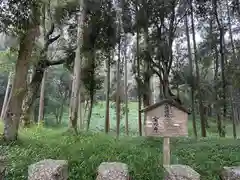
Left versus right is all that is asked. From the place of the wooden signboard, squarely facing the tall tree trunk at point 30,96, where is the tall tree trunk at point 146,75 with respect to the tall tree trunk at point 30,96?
right

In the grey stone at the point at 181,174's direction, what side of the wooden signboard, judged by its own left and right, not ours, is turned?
front

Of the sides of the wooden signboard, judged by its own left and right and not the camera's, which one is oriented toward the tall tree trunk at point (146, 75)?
back

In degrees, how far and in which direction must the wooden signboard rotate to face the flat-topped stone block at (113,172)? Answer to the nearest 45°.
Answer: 0° — it already faces it

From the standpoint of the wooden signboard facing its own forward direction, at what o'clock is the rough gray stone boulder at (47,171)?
The rough gray stone boulder is roughly at 1 o'clock from the wooden signboard.

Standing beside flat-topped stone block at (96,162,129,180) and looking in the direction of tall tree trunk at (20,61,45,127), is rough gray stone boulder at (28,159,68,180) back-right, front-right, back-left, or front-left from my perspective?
front-left

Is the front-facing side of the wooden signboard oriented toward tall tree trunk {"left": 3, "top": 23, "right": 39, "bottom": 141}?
no

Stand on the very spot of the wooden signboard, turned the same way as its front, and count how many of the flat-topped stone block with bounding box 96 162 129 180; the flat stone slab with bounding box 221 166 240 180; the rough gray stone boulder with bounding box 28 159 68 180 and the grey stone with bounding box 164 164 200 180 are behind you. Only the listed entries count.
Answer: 0

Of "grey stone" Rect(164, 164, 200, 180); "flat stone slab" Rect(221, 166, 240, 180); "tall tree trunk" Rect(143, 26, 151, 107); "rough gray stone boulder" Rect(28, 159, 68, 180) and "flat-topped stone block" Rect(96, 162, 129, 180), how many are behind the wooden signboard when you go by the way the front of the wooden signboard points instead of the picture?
1

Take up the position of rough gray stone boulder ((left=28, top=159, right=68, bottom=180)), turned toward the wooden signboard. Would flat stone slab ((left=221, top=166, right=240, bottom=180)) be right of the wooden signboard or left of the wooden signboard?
right

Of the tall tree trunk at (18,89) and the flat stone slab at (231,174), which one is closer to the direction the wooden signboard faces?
the flat stone slab

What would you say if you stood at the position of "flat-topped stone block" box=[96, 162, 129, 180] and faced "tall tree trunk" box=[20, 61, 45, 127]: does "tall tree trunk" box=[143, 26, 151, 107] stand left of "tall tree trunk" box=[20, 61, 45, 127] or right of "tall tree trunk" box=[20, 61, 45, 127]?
right

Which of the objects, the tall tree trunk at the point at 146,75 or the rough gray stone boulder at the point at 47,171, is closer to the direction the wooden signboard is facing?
the rough gray stone boulder

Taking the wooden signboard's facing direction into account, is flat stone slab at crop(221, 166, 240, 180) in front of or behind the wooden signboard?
in front

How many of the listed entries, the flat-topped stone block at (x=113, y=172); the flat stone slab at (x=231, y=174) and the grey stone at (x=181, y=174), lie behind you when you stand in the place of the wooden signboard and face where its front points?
0

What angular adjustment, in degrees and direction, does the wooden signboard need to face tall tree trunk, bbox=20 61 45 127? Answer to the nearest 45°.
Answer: approximately 135° to its right

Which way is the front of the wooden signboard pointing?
toward the camera
